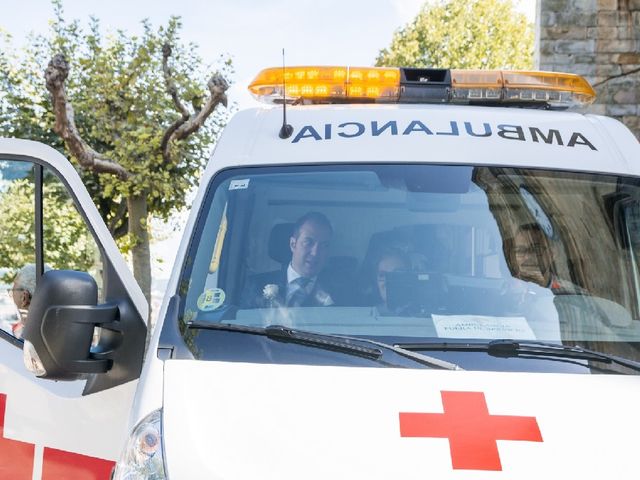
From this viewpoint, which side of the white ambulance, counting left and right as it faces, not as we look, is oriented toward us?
front

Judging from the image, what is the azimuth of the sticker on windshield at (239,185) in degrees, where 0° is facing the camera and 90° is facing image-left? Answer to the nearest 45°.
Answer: approximately 0°
